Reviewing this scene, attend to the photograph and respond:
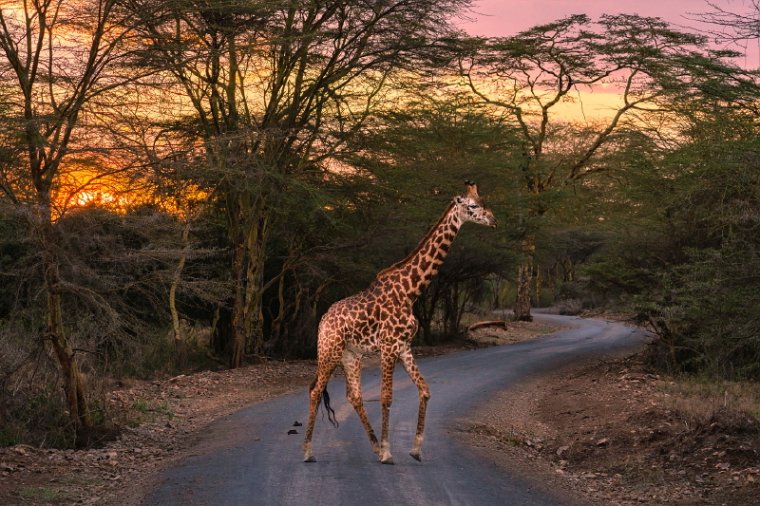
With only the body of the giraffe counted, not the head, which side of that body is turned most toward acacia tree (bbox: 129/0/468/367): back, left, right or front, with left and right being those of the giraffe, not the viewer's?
left

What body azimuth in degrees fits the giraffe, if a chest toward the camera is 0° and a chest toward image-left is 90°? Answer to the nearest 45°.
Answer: approximately 270°

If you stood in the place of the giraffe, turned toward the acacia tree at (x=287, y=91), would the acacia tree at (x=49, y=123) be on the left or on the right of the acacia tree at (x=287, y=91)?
left

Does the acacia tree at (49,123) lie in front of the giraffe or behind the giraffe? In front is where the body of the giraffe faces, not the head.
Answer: behind
